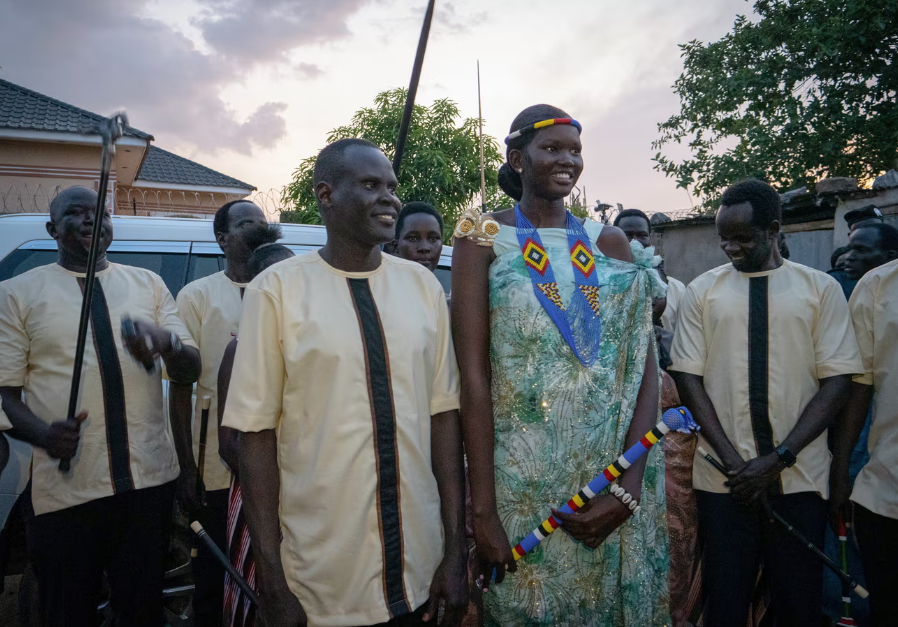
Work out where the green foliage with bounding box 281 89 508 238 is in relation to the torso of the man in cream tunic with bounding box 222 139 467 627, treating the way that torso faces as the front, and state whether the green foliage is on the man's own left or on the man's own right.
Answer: on the man's own left

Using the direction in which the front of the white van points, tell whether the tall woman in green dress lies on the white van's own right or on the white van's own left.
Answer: on the white van's own left

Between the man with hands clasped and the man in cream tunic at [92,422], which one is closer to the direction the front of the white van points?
the man in cream tunic

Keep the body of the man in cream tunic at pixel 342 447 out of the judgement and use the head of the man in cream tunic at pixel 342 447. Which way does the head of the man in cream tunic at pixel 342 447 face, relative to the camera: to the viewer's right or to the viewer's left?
to the viewer's right

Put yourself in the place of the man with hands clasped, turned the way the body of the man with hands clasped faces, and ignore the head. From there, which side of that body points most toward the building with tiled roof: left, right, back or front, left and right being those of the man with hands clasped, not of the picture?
right

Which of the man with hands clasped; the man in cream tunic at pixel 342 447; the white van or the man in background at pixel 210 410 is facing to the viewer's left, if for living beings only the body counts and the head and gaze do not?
the white van

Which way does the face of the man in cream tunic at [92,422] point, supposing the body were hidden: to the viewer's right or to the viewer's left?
to the viewer's right

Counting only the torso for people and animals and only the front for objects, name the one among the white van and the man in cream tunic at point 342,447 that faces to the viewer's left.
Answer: the white van

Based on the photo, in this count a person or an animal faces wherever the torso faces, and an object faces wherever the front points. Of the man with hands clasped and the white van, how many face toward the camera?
1

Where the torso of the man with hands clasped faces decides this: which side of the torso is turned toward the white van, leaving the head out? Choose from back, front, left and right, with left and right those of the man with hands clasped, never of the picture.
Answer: right

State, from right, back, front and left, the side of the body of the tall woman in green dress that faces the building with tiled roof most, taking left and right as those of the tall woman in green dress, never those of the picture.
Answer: back

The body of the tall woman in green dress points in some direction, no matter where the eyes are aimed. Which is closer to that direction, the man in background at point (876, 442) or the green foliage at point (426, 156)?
the man in background

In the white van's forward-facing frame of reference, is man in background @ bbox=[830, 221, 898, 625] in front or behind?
behind
